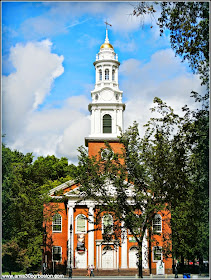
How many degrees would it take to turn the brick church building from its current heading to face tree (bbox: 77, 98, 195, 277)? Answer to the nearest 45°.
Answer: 0° — it already faces it

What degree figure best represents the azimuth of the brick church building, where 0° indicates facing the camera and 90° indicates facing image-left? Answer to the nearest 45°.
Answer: approximately 0°
